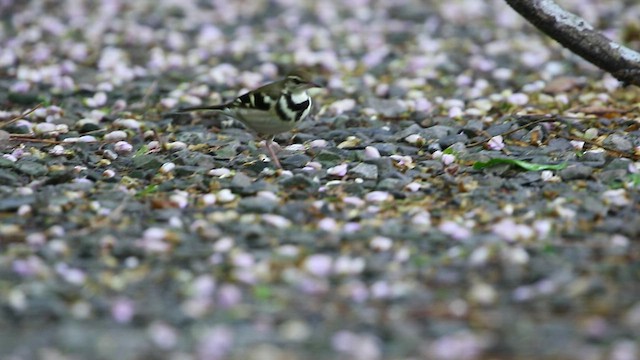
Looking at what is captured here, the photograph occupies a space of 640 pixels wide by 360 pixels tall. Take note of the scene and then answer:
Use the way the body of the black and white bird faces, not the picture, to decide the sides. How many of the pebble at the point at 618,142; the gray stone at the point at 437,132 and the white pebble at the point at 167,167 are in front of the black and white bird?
2

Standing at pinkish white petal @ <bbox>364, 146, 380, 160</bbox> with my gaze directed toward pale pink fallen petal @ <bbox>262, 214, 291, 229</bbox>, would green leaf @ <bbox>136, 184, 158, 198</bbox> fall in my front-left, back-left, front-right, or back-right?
front-right

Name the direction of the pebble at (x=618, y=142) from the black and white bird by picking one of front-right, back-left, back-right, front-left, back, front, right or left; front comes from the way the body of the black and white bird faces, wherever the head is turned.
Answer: front

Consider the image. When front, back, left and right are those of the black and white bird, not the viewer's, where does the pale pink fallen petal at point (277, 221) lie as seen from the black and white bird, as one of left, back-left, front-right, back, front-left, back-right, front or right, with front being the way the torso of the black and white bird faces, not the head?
right

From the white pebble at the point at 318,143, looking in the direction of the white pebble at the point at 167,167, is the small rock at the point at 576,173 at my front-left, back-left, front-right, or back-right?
back-left

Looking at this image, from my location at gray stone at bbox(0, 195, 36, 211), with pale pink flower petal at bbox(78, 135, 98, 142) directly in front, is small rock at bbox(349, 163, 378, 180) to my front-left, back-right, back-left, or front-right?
front-right

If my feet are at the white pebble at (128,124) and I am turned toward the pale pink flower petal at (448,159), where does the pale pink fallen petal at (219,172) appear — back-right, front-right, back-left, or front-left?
front-right

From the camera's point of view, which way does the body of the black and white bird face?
to the viewer's right

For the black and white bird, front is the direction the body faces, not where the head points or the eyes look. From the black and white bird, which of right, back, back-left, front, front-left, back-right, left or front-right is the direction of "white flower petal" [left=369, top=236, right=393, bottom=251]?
right

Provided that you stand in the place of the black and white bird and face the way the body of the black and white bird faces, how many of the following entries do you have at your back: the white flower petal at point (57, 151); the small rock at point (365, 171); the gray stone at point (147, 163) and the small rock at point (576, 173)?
2

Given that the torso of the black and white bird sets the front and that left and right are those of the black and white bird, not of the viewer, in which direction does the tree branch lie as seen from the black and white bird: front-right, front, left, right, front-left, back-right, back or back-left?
front

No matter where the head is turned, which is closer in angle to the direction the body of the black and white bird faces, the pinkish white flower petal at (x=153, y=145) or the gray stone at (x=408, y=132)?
the gray stone

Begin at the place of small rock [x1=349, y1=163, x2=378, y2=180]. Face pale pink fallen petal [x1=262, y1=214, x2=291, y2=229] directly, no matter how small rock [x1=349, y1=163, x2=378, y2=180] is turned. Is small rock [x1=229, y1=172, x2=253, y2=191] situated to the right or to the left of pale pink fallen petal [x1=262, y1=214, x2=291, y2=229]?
right

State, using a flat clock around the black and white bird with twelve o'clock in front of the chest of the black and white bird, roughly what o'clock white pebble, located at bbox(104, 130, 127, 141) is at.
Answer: The white pebble is roughly at 7 o'clock from the black and white bird.

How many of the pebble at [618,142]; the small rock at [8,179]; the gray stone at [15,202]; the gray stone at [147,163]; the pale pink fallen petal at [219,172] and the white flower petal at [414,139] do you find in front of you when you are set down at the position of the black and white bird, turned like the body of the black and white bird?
2

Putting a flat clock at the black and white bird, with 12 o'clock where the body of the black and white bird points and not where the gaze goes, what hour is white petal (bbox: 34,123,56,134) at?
The white petal is roughly at 7 o'clock from the black and white bird.
